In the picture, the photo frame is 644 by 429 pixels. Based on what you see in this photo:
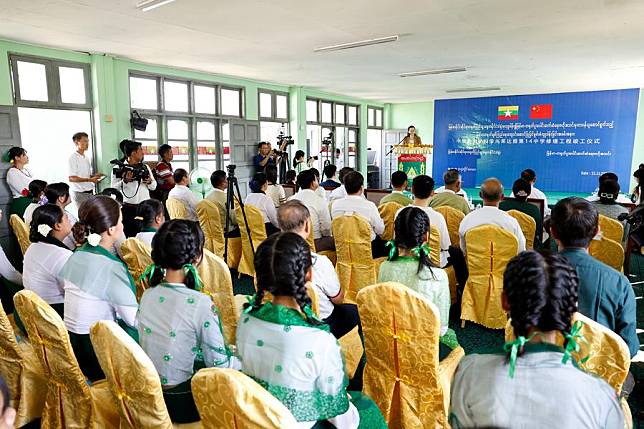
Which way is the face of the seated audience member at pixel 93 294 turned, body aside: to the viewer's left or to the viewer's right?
to the viewer's right

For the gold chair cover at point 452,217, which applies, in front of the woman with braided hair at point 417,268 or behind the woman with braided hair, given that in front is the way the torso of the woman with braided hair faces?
in front

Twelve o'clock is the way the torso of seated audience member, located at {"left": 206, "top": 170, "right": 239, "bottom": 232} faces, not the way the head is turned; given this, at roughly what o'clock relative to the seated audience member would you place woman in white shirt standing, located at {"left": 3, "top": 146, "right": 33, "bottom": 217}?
The woman in white shirt standing is roughly at 8 o'clock from the seated audience member.

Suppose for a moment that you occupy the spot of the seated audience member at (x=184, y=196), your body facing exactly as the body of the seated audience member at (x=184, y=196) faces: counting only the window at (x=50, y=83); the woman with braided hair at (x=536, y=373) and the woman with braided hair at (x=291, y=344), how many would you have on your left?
1

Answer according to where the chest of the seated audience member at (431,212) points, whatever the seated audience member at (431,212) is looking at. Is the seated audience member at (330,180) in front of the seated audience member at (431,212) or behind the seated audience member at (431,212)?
in front

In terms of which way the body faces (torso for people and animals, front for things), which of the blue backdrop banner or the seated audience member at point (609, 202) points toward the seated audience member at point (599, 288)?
the blue backdrop banner

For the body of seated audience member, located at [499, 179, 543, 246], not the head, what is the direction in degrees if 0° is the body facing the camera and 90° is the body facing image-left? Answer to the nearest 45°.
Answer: approximately 180°

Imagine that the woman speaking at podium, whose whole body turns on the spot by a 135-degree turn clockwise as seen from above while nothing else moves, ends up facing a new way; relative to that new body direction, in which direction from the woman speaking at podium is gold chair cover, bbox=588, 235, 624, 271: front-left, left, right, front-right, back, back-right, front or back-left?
back-left

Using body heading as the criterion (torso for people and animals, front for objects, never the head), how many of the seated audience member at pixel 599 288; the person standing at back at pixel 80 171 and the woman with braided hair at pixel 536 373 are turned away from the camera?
2

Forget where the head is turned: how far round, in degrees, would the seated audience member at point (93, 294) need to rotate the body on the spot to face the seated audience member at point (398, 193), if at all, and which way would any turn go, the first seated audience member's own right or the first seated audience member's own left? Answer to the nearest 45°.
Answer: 0° — they already face them

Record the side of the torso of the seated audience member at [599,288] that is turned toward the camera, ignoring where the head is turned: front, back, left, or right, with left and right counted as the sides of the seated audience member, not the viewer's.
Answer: back

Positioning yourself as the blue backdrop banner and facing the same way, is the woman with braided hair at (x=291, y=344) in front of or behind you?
in front

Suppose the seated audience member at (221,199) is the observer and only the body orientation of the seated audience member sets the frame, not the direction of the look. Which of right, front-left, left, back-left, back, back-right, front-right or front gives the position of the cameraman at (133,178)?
left

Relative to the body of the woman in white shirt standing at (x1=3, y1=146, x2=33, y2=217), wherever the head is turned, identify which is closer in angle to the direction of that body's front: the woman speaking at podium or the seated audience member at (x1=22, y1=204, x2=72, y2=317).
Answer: the woman speaking at podium

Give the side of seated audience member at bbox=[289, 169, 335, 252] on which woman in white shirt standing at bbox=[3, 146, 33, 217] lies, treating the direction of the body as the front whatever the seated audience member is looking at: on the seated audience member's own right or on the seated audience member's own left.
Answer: on the seated audience member's own left

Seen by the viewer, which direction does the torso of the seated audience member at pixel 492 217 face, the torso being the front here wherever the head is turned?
away from the camera

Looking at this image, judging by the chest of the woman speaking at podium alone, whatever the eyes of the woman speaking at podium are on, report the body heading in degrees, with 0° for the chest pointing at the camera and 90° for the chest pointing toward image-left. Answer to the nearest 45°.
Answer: approximately 0°

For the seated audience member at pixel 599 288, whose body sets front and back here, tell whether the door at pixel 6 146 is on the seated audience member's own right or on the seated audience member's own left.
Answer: on the seated audience member's own left

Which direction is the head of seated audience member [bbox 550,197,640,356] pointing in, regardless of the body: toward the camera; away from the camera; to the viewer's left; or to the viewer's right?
away from the camera

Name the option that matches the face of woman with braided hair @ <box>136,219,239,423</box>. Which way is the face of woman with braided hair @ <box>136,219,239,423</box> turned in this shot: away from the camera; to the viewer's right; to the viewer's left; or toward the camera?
away from the camera

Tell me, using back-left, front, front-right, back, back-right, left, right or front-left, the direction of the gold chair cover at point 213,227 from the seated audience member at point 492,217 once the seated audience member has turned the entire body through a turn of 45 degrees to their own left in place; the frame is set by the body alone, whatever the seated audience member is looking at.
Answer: front-left

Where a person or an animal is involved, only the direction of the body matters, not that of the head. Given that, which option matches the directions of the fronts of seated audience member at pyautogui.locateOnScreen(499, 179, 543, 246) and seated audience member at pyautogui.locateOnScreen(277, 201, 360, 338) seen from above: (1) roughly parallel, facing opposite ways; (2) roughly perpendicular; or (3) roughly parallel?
roughly parallel
